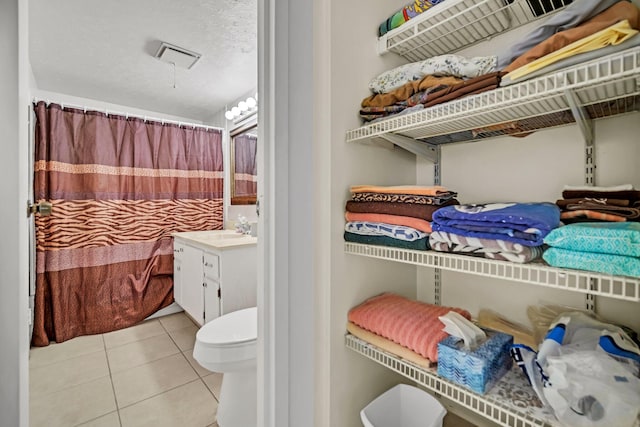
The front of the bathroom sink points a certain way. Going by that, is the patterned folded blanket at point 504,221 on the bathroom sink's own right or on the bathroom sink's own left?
on the bathroom sink's own left

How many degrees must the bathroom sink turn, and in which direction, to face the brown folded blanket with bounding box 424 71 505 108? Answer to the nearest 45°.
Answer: approximately 90° to its left

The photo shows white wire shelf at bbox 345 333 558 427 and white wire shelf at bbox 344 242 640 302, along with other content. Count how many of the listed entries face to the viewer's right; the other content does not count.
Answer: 0

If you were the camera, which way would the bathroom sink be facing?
facing to the left of the viewer

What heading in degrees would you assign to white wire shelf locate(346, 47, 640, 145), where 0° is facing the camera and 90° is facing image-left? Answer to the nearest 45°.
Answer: approximately 45°

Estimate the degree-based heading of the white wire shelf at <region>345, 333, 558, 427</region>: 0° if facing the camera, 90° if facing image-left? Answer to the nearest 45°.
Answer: approximately 45°

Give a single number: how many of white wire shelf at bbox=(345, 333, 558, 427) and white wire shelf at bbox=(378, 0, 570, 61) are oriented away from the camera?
0
